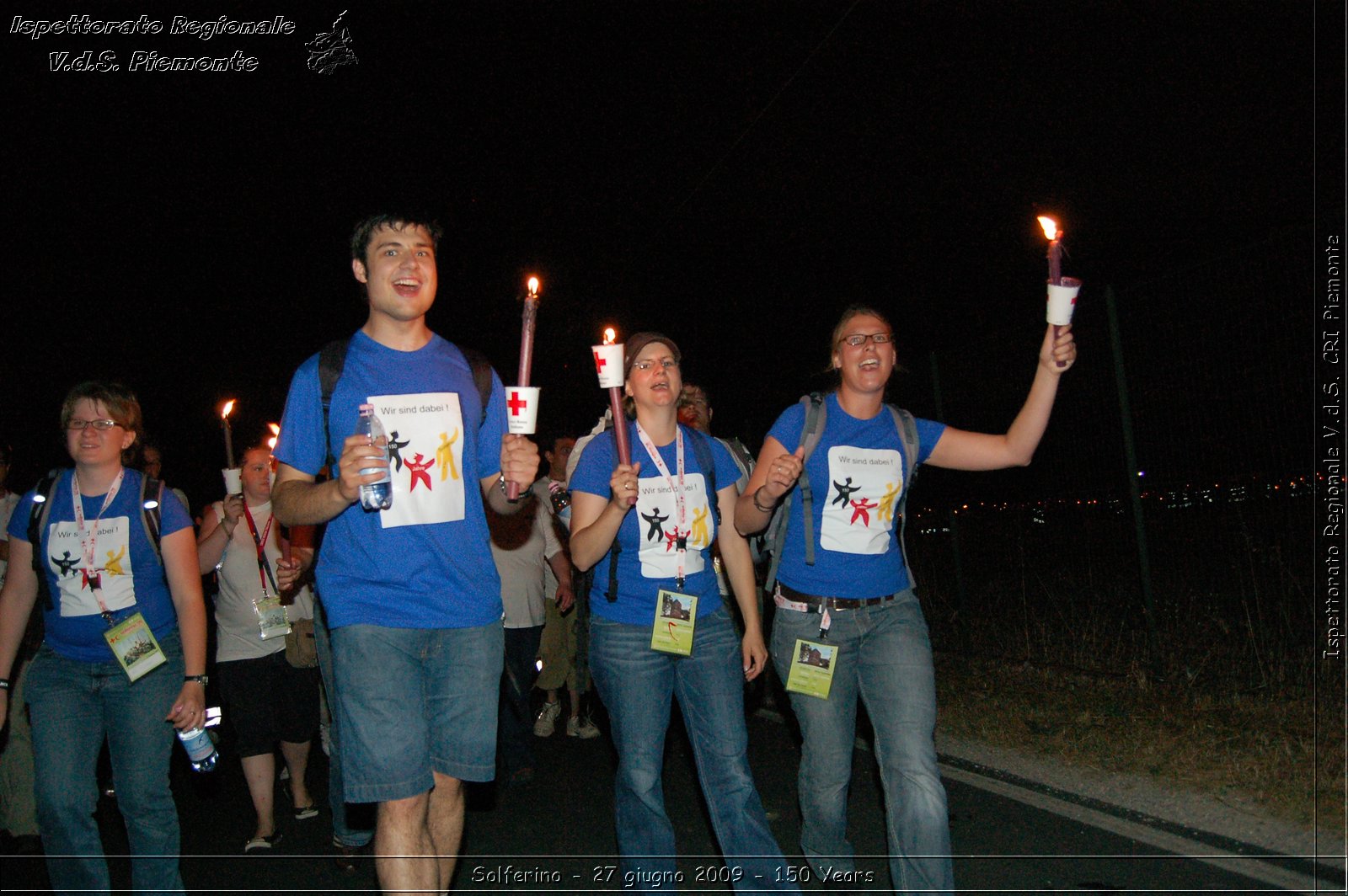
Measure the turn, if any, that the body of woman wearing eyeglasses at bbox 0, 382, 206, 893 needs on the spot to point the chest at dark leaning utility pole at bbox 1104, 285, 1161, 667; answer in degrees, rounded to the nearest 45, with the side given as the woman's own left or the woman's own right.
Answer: approximately 90° to the woman's own left

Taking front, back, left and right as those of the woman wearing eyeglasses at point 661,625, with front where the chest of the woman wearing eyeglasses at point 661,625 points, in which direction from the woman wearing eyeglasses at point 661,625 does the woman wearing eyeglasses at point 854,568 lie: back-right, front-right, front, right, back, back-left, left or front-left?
left

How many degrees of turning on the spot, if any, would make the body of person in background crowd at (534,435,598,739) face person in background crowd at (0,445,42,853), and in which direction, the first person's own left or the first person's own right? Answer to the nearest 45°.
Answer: approximately 45° to the first person's own right

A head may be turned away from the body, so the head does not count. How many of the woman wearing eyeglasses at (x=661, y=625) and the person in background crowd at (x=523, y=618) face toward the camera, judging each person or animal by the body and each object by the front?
2
